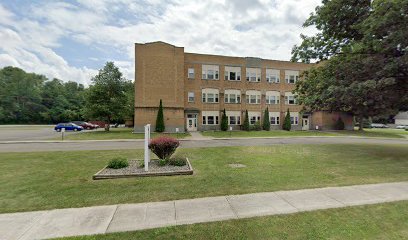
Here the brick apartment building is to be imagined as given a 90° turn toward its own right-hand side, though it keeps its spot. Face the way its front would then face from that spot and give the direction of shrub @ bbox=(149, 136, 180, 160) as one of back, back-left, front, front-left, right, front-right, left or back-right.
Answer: left

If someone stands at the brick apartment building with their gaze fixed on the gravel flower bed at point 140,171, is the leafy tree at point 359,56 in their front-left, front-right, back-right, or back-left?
front-left

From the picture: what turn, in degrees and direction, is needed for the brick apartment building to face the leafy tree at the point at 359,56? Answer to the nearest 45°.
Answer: approximately 45° to its left

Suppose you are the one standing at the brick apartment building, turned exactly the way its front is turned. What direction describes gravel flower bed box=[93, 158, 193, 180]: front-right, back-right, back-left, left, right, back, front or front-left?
front

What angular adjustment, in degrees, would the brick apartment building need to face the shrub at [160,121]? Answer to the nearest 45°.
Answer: approximately 45° to its right

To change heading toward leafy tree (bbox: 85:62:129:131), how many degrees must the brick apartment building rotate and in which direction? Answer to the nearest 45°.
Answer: approximately 90° to its right

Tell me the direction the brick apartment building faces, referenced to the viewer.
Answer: facing the viewer

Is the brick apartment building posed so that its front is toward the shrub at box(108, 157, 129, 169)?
yes

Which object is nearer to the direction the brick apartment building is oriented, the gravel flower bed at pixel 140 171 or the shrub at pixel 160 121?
the gravel flower bed

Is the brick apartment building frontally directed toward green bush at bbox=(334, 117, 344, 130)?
no
